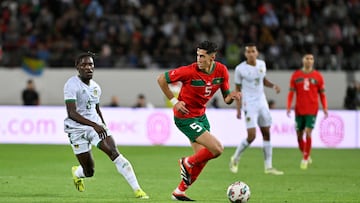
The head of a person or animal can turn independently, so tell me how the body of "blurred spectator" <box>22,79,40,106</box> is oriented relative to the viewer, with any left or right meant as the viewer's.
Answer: facing the viewer

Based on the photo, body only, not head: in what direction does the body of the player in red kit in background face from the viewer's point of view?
toward the camera

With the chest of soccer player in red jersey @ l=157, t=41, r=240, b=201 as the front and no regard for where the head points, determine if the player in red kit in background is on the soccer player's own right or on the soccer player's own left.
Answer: on the soccer player's own left

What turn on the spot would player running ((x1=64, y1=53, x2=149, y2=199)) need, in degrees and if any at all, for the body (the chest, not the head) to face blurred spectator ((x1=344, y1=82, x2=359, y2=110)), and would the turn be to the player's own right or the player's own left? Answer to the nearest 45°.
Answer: approximately 90° to the player's own left

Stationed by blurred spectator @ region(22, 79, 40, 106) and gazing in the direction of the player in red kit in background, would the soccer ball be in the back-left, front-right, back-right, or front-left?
front-right

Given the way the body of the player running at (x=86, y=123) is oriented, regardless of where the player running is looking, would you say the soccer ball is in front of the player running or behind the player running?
in front

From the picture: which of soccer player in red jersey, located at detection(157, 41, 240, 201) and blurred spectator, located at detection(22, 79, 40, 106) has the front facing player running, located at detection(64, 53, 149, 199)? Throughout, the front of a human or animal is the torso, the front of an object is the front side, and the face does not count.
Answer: the blurred spectator

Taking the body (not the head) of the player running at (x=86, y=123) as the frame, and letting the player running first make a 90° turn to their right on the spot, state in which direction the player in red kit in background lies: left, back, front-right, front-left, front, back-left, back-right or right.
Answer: back

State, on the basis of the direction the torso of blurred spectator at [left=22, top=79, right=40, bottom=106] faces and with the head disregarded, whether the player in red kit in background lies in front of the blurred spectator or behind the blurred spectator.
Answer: in front

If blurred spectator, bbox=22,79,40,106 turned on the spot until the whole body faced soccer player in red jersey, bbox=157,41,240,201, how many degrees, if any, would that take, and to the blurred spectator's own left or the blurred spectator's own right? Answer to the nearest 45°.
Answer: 0° — they already face them

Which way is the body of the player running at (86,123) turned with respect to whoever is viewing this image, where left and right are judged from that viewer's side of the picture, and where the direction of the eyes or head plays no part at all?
facing the viewer and to the right of the viewer

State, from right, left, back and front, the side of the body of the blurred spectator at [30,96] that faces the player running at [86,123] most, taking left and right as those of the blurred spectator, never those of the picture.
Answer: front

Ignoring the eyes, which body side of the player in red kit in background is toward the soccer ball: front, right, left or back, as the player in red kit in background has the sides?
front
